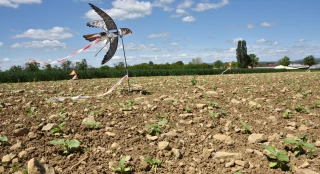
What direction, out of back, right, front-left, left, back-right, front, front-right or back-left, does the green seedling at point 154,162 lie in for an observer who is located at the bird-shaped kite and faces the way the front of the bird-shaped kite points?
right

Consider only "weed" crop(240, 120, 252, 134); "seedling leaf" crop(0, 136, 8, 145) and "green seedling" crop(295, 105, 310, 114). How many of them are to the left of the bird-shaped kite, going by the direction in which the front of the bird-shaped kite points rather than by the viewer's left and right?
0

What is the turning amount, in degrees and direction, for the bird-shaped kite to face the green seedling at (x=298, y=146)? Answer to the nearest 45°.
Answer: approximately 45° to its right

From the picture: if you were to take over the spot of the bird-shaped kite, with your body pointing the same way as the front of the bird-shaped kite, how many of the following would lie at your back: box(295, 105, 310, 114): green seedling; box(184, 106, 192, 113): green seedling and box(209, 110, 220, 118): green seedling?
0

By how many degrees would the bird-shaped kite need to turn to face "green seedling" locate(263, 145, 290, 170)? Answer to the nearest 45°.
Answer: approximately 45° to its right

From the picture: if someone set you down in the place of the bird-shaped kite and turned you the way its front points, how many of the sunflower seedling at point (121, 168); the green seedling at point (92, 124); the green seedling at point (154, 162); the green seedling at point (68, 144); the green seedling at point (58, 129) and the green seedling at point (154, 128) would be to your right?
6

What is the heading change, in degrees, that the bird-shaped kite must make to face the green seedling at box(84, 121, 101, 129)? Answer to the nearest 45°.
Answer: approximately 90° to its right

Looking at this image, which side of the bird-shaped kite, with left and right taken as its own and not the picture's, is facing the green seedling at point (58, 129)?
right

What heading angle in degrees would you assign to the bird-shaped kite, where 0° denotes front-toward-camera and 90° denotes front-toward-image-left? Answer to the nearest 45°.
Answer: approximately 270°

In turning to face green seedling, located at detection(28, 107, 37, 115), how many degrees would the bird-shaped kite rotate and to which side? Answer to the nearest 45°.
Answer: approximately 135° to its right

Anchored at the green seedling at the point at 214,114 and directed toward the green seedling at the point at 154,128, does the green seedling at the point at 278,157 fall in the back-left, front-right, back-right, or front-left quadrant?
front-left

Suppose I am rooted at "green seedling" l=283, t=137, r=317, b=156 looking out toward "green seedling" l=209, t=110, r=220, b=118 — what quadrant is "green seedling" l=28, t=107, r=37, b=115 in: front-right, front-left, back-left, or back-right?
front-left

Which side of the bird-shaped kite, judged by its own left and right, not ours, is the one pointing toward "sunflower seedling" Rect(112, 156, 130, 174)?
right

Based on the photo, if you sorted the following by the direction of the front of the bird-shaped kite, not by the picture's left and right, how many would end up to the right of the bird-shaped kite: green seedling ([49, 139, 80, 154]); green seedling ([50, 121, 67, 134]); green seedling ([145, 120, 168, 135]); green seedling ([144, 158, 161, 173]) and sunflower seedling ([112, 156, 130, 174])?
5

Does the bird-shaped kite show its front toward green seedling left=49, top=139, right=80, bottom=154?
no

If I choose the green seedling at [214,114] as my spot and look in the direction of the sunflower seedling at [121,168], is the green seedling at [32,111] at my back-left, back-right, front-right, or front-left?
front-right

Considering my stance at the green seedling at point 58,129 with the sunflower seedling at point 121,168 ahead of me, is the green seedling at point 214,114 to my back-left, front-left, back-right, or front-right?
front-left

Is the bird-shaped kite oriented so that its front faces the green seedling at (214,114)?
no

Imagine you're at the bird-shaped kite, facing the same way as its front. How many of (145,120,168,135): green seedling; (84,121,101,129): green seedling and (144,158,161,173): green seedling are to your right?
3
